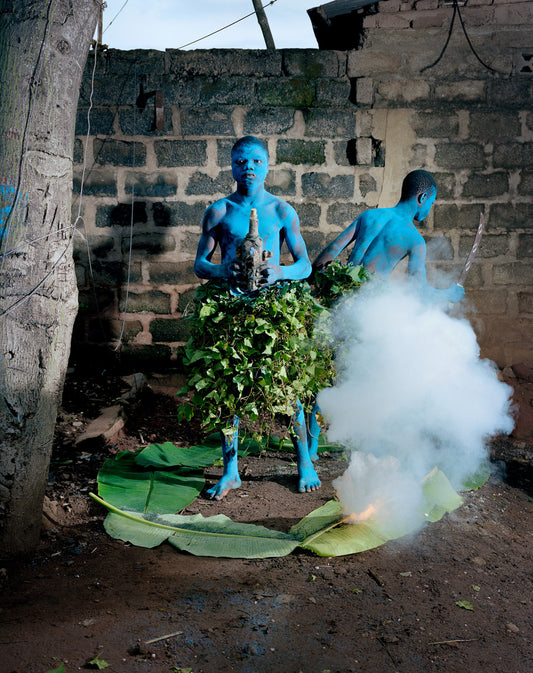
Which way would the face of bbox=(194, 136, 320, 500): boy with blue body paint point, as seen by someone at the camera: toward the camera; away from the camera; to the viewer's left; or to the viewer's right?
toward the camera

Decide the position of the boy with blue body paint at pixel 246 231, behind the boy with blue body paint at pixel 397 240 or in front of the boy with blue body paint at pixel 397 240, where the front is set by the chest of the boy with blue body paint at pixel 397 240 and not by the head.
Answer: behind

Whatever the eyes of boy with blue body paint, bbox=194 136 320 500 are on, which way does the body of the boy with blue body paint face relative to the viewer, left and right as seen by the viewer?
facing the viewer

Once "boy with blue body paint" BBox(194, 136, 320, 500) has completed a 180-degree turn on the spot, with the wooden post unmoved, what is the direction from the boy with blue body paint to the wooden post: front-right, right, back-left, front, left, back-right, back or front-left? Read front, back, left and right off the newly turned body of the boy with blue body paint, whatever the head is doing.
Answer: front

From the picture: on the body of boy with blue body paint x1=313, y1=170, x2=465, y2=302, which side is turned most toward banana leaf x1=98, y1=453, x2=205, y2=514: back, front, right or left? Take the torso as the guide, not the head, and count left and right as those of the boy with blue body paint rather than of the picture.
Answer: back

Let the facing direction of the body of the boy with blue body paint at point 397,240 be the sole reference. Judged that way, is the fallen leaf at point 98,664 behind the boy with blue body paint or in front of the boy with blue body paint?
behind

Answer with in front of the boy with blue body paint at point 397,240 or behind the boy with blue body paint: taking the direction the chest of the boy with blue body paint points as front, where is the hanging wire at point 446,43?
in front

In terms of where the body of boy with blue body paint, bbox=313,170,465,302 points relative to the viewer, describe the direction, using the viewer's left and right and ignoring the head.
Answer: facing away from the viewer and to the right of the viewer

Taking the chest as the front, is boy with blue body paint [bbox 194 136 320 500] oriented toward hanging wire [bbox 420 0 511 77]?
no

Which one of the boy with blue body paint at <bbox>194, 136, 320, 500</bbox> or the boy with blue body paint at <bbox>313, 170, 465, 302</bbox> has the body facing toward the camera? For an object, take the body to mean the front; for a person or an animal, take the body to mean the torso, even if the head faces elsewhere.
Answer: the boy with blue body paint at <bbox>194, 136, 320, 500</bbox>

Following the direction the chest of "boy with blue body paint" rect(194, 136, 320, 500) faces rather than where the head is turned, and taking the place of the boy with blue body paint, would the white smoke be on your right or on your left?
on your left

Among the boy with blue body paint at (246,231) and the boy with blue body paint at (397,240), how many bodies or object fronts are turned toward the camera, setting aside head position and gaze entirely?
1

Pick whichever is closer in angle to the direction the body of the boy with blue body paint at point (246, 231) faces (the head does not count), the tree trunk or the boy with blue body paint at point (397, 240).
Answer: the tree trunk
